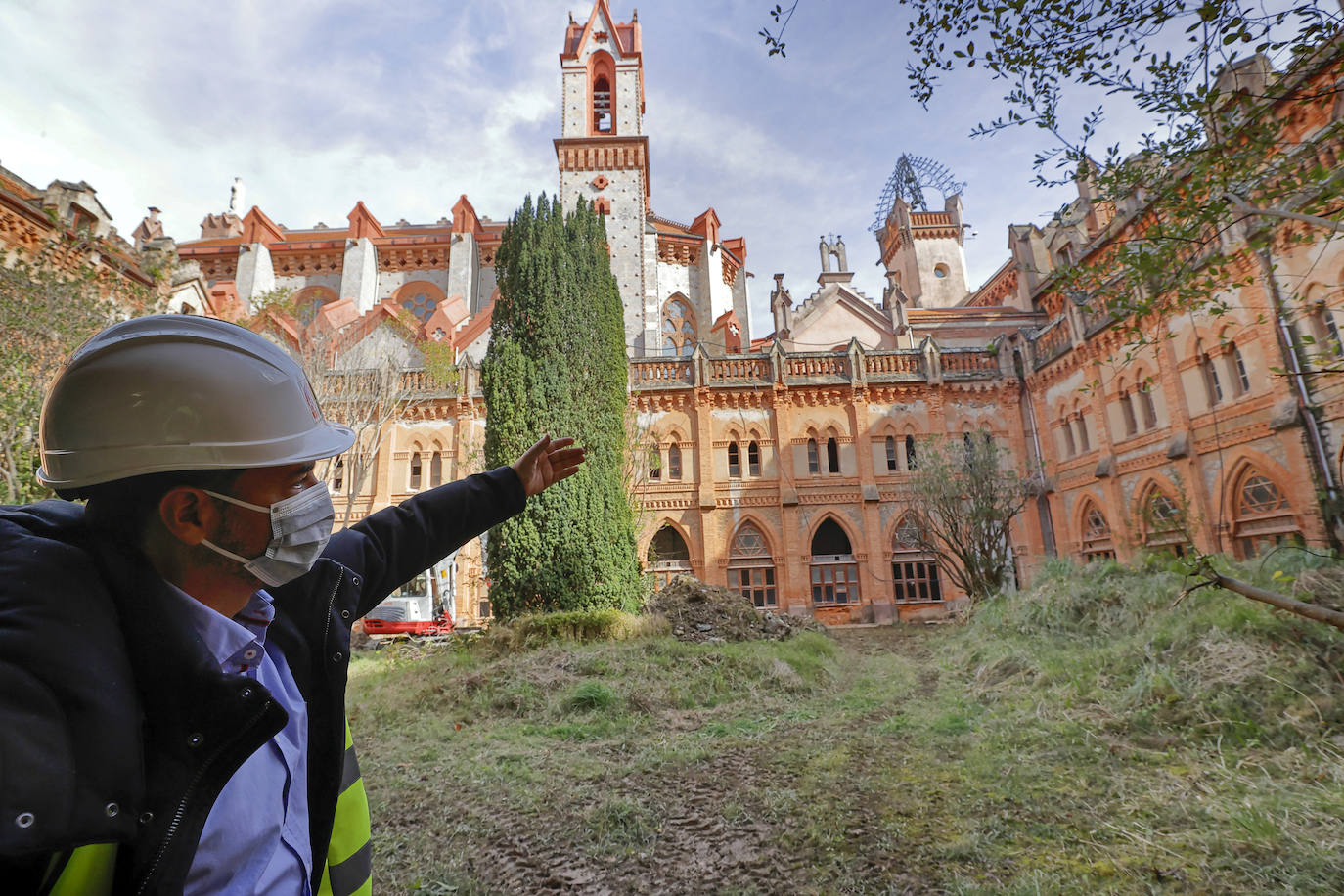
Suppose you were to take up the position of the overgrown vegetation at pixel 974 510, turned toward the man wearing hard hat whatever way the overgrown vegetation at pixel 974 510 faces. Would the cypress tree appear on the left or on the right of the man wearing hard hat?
right

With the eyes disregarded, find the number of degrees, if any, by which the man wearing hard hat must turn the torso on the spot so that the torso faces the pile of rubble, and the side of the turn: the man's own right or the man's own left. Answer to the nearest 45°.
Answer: approximately 90° to the man's own left

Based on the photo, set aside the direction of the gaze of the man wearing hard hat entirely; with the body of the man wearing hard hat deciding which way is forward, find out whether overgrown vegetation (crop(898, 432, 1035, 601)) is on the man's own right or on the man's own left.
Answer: on the man's own left

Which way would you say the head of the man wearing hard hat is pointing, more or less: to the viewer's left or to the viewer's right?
to the viewer's right

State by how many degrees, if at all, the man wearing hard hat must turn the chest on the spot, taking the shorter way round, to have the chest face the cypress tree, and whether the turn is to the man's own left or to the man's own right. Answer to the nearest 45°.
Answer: approximately 90° to the man's own left
